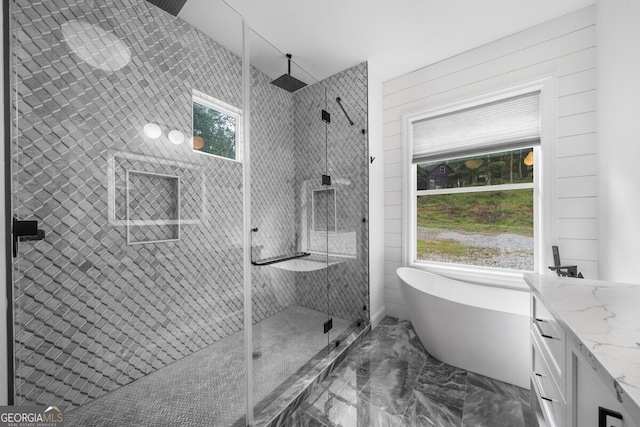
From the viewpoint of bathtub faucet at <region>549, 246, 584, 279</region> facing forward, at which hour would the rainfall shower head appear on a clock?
The rainfall shower head is roughly at 12 o'clock from the bathtub faucet.

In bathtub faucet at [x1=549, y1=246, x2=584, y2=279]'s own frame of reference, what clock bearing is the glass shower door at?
The glass shower door is roughly at 12 o'clock from the bathtub faucet.

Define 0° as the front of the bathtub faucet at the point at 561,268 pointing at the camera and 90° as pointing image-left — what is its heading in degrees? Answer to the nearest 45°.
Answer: approximately 45°

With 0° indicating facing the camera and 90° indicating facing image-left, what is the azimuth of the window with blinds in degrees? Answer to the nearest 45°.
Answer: approximately 45°

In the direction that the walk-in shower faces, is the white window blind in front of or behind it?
in front

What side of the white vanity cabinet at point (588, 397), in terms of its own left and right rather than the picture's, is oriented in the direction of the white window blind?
right

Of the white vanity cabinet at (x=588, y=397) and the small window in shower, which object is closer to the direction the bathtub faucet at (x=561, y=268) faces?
the small window in shower

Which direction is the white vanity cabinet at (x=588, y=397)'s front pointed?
to the viewer's left

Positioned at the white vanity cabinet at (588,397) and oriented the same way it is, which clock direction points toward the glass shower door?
The glass shower door is roughly at 12 o'clock from the white vanity cabinet.

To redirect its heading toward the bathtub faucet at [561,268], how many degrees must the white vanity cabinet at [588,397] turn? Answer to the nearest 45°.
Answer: approximately 90° to its right

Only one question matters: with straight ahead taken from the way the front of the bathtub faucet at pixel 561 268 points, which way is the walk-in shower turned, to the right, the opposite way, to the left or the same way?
the opposite way

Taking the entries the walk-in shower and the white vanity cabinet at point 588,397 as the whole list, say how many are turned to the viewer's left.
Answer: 1
